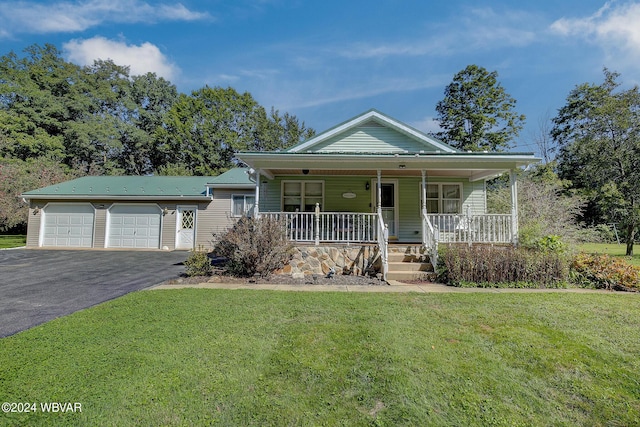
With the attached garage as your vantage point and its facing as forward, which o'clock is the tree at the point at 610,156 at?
The tree is roughly at 10 o'clock from the attached garage.

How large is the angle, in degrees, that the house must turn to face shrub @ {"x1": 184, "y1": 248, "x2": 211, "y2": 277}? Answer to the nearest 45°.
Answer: approximately 45° to its right

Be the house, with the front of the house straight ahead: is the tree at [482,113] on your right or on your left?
on your left

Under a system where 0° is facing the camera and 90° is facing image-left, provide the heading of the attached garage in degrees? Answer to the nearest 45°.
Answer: approximately 0°

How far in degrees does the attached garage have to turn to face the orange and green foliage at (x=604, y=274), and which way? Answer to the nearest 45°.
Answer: approximately 45° to its left

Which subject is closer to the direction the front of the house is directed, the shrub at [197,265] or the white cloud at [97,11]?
the shrub

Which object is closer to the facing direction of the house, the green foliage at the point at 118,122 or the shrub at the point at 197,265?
the shrub

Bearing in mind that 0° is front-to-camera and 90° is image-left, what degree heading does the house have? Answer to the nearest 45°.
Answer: approximately 0°

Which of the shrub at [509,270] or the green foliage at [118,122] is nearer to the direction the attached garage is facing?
the shrub

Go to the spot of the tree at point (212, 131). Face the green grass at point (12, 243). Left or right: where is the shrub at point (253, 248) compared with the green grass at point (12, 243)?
left
